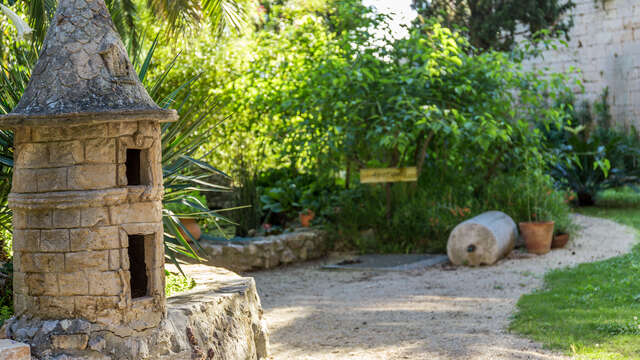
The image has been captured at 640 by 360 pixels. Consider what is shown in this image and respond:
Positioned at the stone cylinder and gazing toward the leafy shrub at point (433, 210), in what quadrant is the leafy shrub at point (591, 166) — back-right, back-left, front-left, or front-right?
front-right

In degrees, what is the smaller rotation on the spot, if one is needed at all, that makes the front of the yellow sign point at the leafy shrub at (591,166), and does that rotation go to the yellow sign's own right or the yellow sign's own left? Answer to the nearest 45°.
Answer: approximately 135° to the yellow sign's own left

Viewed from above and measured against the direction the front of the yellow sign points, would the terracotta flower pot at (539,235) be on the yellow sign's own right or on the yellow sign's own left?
on the yellow sign's own left

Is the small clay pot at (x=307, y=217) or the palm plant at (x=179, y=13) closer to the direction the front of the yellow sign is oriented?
the palm plant

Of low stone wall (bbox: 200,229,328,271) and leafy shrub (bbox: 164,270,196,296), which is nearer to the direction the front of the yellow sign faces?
the leafy shrub

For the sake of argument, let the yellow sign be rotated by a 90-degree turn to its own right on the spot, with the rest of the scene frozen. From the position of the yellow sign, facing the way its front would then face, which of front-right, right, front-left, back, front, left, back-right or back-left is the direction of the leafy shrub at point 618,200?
back-right

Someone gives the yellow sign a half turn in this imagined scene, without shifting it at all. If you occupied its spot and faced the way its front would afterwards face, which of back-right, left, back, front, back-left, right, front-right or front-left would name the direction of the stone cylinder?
back-right

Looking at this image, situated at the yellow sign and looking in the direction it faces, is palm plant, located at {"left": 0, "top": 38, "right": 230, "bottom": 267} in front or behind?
in front

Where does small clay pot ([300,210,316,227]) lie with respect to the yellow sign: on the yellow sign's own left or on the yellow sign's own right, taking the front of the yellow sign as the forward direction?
on the yellow sign's own right

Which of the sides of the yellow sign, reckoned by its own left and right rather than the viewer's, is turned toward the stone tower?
front

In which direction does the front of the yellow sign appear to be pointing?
toward the camera

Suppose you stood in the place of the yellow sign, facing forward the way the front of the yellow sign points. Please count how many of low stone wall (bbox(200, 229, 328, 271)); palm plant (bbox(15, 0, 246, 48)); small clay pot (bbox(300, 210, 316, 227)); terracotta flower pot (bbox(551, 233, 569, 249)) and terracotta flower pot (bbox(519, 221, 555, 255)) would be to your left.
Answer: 2

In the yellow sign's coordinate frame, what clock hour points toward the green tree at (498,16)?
The green tree is roughly at 7 o'clock from the yellow sign.

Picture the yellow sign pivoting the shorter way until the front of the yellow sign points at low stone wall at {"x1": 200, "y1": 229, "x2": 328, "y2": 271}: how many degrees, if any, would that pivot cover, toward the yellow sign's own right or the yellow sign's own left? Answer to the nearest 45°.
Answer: approximately 90° to the yellow sign's own right

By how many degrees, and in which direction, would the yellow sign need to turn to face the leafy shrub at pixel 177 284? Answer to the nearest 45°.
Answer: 0° — it already faces it

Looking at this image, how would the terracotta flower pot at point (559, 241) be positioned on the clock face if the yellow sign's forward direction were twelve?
The terracotta flower pot is roughly at 9 o'clock from the yellow sign.

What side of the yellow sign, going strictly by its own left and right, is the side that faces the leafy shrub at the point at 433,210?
left

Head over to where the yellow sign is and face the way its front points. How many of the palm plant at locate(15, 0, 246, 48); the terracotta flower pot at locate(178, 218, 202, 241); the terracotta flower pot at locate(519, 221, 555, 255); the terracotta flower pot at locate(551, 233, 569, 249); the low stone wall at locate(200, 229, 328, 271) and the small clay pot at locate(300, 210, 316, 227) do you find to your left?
2

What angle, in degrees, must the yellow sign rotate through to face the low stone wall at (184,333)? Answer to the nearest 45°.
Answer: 0° — it already faces it
